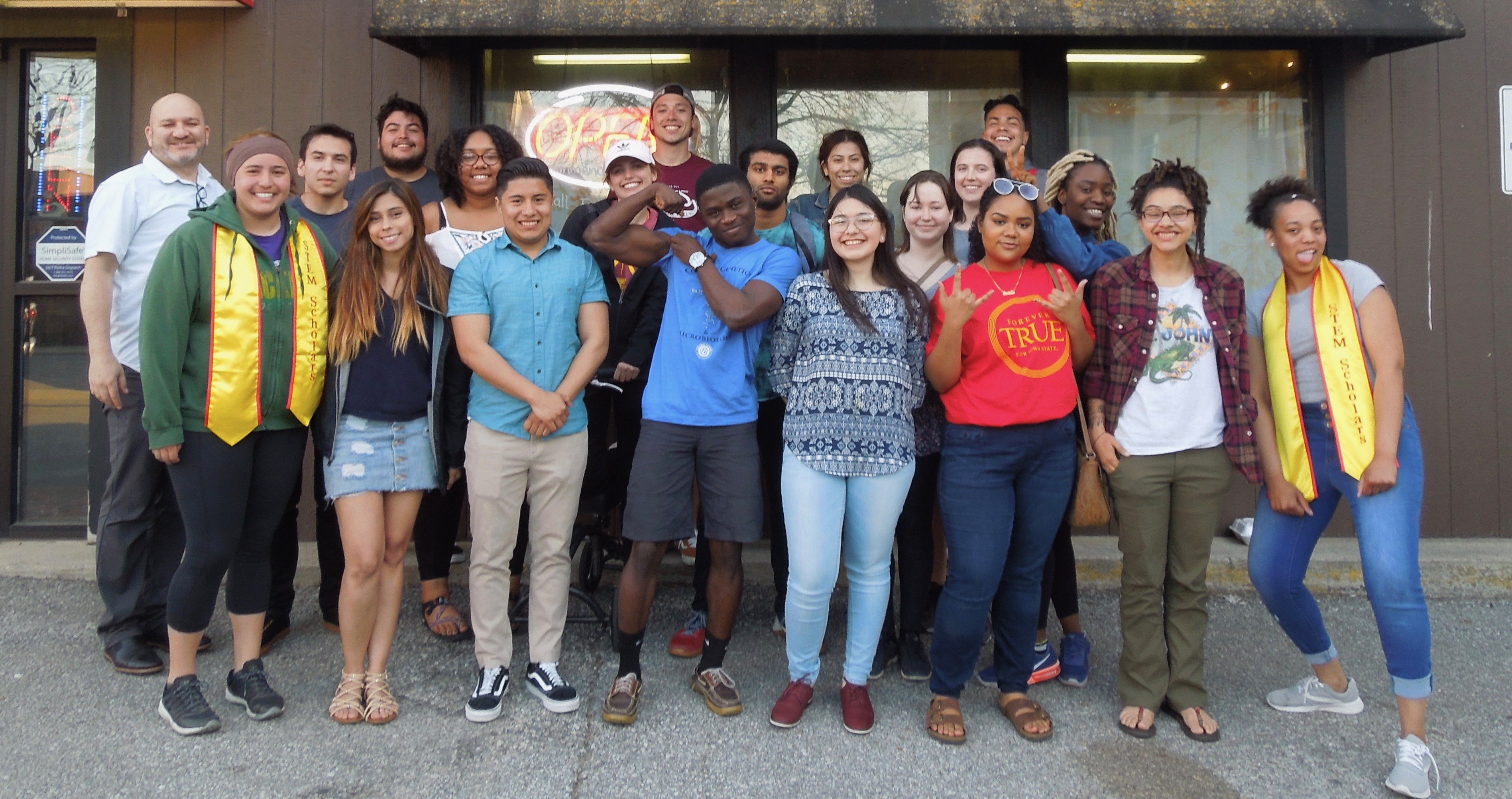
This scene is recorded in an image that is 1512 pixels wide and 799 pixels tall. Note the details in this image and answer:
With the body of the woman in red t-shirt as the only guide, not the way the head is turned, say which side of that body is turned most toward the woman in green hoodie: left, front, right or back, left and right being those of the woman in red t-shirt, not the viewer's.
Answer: right

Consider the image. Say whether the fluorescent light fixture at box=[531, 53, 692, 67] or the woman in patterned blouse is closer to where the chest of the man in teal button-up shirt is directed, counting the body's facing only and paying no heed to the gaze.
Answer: the woman in patterned blouse

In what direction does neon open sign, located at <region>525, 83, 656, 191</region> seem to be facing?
toward the camera

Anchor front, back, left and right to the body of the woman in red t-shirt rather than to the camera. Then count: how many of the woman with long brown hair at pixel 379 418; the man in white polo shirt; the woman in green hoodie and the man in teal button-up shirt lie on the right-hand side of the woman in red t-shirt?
4

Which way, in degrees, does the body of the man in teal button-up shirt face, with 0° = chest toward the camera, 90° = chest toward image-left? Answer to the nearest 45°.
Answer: approximately 0°

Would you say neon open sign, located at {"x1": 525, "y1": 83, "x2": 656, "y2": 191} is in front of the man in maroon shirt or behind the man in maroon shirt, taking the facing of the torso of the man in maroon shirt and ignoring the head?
behind

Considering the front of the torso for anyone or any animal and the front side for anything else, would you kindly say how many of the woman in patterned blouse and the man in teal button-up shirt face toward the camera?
2

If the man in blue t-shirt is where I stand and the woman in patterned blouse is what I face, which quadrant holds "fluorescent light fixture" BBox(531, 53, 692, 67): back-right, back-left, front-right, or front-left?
back-left
